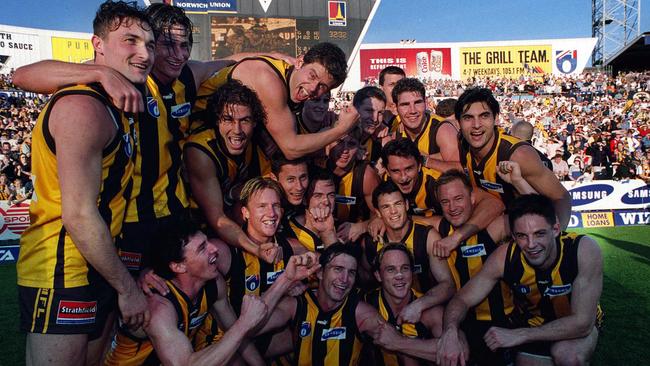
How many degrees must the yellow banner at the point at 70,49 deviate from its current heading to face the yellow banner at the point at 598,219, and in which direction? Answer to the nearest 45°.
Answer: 0° — it already faces it

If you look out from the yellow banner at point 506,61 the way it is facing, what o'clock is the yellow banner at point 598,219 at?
the yellow banner at point 598,219 is roughly at 12 o'clock from the yellow banner at point 506,61.

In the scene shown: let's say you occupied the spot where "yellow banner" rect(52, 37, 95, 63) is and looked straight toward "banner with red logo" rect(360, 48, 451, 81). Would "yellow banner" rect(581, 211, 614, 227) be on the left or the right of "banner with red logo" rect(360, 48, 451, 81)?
right

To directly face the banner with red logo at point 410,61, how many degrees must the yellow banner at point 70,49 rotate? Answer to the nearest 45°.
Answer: approximately 45° to its left

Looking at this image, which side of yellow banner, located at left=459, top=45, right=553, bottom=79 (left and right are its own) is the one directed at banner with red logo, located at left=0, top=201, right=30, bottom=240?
front

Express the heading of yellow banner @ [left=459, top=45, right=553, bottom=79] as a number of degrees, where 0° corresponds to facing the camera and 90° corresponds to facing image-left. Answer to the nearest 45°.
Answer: approximately 0°

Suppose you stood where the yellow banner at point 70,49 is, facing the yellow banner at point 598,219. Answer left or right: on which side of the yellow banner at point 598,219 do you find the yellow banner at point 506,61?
left

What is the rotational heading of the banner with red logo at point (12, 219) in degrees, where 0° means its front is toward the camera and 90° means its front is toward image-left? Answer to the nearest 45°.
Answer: approximately 0°

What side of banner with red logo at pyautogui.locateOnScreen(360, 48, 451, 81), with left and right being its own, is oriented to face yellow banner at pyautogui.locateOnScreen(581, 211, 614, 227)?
front
